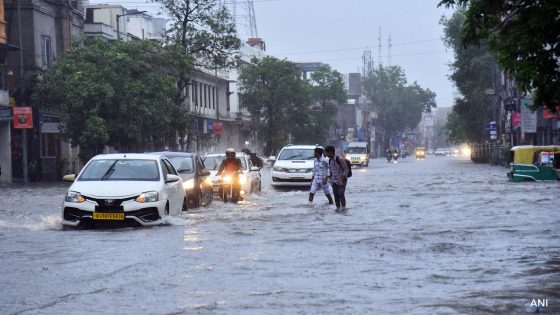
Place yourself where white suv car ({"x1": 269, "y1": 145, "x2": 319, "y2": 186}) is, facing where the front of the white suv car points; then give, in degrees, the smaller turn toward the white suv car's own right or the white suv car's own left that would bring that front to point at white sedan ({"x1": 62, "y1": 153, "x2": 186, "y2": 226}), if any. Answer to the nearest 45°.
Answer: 0° — it already faces it

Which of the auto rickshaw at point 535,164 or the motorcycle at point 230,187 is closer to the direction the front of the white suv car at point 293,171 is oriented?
the motorcycle

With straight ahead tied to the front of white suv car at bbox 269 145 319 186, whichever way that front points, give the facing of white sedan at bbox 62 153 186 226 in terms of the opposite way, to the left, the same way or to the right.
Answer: the same way

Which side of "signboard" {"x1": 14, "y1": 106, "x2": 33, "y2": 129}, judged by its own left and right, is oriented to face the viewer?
front

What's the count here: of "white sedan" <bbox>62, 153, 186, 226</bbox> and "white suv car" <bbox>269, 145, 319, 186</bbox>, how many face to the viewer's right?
0

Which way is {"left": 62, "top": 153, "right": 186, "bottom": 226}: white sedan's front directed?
toward the camera
